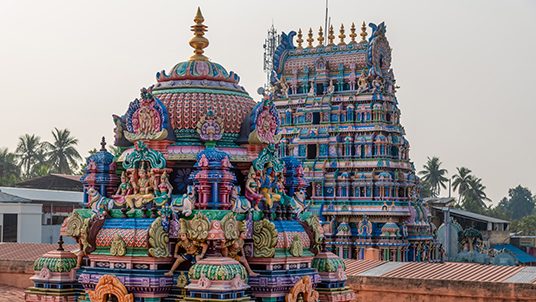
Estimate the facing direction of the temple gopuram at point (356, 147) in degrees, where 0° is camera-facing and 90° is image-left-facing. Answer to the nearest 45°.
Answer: approximately 45°

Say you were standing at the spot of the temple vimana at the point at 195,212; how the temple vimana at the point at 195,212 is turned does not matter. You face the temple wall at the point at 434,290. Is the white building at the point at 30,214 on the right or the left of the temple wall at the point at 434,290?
left

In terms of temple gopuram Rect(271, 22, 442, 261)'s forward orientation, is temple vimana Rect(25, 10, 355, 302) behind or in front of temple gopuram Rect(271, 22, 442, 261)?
in front

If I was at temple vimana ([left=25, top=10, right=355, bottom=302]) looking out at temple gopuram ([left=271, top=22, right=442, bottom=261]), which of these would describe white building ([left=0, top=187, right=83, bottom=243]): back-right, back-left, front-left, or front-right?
front-left

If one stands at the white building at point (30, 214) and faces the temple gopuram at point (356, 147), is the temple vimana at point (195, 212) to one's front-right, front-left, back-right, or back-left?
front-right

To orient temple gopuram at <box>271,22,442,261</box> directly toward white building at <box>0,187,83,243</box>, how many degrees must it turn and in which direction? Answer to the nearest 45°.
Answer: approximately 45° to its right

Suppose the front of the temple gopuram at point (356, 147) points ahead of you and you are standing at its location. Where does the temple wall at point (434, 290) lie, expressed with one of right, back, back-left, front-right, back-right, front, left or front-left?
front-left
